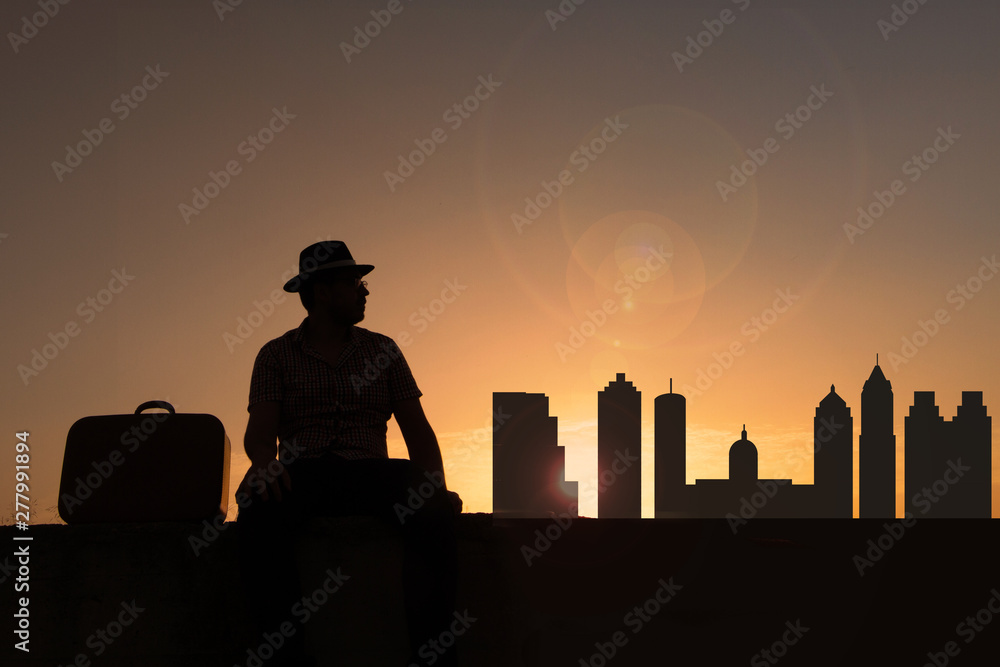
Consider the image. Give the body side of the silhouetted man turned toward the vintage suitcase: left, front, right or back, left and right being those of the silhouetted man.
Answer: right

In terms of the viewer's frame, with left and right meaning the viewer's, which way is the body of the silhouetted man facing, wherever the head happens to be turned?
facing the viewer

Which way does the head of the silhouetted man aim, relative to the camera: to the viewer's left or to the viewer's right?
to the viewer's right
